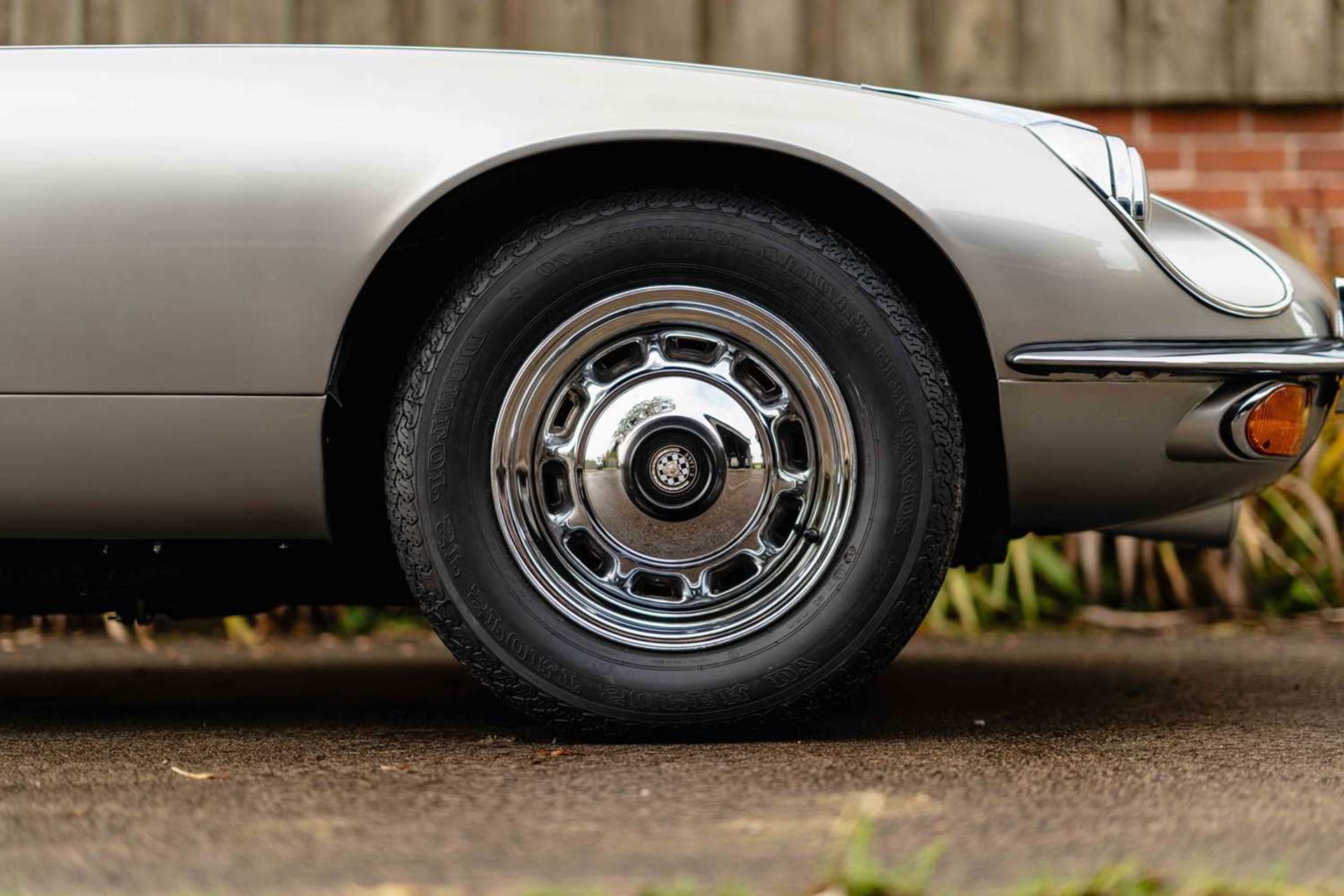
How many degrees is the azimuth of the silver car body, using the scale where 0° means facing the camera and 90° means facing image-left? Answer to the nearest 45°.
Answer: approximately 270°

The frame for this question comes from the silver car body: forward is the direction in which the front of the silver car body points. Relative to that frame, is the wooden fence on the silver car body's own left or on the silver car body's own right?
on the silver car body's own left
